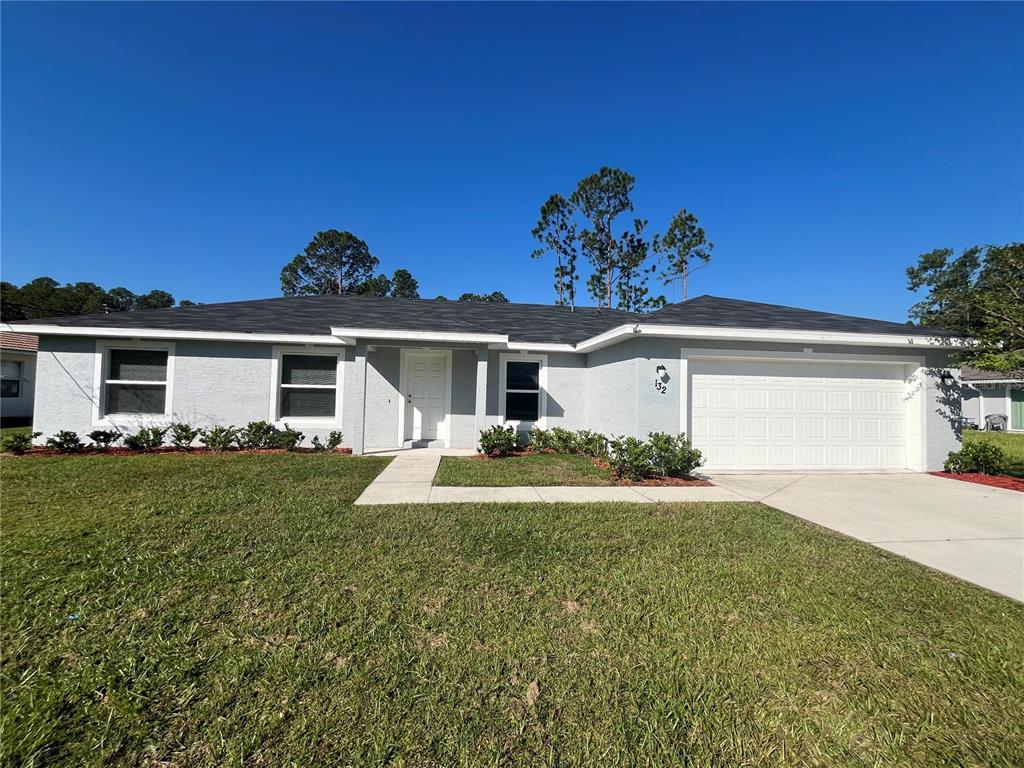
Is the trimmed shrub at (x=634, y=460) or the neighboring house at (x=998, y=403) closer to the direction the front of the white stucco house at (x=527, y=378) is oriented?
the trimmed shrub

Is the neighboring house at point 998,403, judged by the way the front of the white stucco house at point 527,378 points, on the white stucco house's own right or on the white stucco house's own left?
on the white stucco house's own left

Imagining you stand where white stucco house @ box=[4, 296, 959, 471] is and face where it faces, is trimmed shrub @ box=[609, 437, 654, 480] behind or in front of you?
in front

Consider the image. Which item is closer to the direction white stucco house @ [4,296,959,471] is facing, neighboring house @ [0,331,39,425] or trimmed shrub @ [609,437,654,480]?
the trimmed shrub

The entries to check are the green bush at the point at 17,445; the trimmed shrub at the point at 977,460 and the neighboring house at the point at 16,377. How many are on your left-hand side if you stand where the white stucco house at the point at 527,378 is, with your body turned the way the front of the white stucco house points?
1

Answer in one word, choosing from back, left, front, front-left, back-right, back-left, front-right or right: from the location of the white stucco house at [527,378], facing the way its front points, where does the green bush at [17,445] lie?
right

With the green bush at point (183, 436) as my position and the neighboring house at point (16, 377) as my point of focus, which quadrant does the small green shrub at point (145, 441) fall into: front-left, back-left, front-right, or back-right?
front-left

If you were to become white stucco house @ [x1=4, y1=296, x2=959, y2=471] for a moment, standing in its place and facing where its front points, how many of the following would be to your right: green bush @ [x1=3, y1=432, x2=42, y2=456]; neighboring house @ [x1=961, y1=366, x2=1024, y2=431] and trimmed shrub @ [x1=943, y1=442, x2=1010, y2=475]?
1

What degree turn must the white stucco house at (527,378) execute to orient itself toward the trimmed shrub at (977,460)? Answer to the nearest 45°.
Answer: approximately 90° to its left

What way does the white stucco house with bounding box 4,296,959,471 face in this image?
toward the camera

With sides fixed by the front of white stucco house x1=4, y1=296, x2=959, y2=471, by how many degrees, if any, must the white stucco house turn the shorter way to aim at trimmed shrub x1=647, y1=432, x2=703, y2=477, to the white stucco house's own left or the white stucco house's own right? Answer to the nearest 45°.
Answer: approximately 45° to the white stucco house's own left
